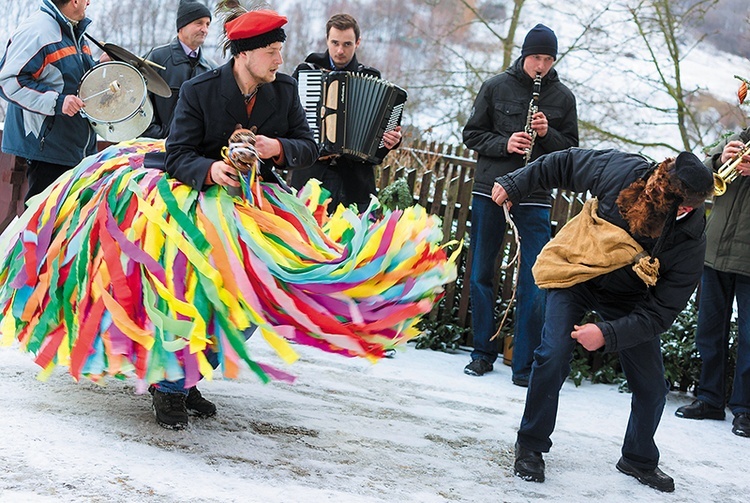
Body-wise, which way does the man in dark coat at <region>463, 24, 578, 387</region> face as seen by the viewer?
toward the camera

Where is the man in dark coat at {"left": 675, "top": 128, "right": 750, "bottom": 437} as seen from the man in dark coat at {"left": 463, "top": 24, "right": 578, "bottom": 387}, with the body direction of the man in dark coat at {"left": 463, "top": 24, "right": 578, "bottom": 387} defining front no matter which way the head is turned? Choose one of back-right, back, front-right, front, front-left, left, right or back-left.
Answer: left

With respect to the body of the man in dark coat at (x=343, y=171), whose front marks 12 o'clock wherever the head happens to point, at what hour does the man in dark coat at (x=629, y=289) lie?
the man in dark coat at (x=629, y=289) is roughly at 11 o'clock from the man in dark coat at (x=343, y=171).

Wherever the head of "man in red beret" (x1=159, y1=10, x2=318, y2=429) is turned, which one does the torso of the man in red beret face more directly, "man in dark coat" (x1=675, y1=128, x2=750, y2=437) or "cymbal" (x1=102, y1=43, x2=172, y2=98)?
the man in dark coat

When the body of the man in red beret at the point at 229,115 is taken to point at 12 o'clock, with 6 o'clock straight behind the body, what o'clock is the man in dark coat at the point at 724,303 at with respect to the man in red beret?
The man in dark coat is roughly at 10 o'clock from the man in red beret.

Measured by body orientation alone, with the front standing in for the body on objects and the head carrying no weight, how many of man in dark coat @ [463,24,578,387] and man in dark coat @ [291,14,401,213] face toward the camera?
2

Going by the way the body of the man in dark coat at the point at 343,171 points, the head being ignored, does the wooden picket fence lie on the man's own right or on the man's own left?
on the man's own left

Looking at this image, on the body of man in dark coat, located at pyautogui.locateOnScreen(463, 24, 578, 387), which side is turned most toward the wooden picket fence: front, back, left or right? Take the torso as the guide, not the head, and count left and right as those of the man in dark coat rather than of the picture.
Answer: back

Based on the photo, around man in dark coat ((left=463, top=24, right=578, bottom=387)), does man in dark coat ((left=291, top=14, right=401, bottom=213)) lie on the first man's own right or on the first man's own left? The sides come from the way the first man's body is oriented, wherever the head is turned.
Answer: on the first man's own right

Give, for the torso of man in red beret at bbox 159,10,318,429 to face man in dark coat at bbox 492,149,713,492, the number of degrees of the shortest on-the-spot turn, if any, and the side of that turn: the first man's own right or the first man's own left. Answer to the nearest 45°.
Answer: approximately 45° to the first man's own left

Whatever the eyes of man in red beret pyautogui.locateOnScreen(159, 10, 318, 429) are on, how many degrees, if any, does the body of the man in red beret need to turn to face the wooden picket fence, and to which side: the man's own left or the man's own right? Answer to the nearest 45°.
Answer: approximately 90° to the man's own left

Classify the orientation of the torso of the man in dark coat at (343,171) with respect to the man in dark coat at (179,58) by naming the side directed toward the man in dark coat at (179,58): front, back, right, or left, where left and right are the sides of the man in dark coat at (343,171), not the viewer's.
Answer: right

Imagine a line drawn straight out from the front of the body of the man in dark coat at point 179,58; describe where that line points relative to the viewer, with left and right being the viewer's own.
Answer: facing the viewer and to the right of the viewer

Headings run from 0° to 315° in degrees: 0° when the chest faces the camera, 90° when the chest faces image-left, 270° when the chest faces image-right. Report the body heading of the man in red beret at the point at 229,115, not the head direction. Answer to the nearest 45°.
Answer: approximately 315°

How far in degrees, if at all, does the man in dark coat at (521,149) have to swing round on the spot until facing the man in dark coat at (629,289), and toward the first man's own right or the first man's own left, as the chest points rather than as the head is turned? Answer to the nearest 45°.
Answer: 0° — they already face them
